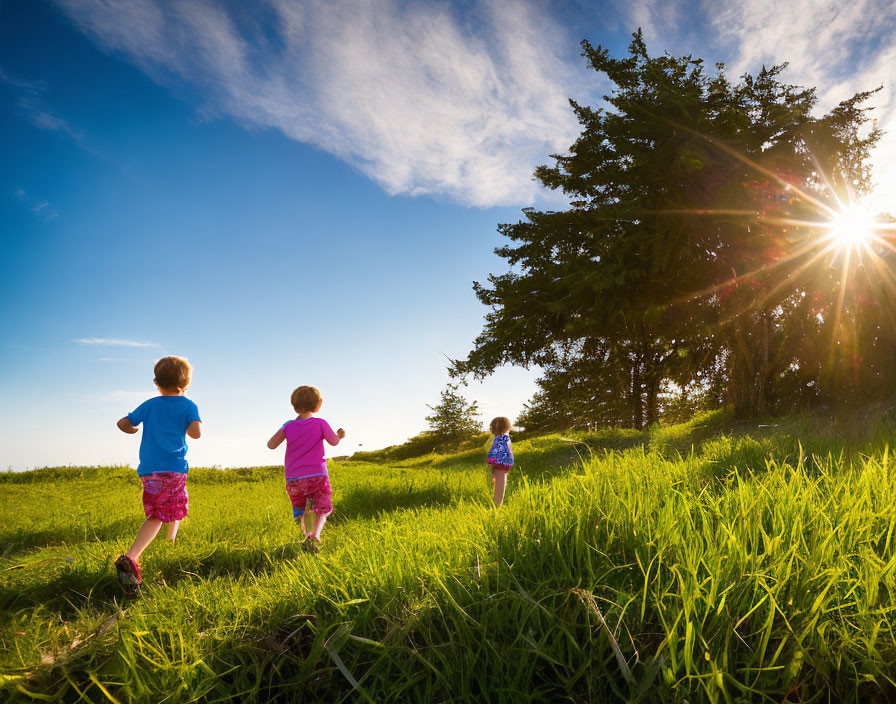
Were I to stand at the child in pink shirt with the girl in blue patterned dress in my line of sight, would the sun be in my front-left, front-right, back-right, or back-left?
front-right

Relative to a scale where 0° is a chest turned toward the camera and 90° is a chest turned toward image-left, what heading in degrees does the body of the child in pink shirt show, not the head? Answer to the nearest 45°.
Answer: approximately 180°

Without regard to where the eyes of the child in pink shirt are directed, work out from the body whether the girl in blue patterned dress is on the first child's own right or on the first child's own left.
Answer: on the first child's own right

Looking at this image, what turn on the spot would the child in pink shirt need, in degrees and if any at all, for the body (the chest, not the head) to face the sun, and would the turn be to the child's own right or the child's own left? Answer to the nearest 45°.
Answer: approximately 90° to the child's own right

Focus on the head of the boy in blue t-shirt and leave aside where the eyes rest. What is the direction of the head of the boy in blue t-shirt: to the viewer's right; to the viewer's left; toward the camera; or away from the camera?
away from the camera

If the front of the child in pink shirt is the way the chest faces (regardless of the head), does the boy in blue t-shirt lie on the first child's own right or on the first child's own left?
on the first child's own left

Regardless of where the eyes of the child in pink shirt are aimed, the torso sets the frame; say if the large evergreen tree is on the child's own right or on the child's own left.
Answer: on the child's own right

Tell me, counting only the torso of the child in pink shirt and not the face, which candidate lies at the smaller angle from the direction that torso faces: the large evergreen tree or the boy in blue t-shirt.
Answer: the large evergreen tree

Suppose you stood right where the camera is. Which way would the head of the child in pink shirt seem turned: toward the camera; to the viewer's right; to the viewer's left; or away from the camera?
away from the camera
